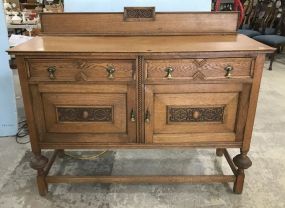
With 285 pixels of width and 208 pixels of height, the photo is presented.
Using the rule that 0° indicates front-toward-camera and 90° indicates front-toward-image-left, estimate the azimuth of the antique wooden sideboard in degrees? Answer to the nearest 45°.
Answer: approximately 0°

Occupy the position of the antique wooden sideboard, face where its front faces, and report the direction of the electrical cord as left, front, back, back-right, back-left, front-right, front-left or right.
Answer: back-right
